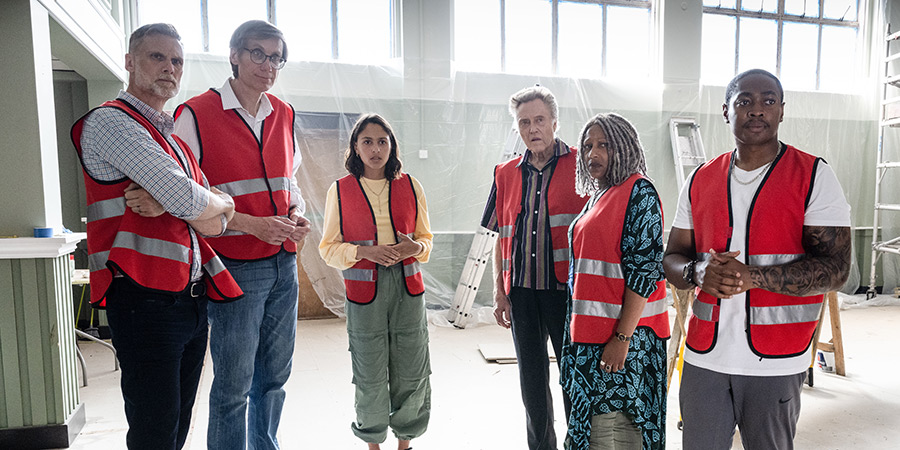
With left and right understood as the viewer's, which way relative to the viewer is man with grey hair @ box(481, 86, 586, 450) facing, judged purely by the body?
facing the viewer

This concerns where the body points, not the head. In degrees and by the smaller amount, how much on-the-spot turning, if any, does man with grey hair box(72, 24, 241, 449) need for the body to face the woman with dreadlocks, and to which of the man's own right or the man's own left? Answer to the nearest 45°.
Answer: approximately 45° to the man's own left

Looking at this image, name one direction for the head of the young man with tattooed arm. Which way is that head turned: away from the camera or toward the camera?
toward the camera

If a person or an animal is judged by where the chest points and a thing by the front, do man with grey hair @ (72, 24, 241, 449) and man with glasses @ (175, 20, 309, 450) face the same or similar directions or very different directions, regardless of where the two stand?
same or similar directions

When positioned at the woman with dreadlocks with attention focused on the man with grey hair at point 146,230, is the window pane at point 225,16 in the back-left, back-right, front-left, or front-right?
front-right

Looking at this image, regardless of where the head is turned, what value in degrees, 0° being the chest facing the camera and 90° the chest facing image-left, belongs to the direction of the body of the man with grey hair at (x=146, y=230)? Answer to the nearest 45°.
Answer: approximately 315°

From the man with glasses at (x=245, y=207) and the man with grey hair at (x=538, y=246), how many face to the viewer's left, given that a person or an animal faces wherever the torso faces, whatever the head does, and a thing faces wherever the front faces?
0

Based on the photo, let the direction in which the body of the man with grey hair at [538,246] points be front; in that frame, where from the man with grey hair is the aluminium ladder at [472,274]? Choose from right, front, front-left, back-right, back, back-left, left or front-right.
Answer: back

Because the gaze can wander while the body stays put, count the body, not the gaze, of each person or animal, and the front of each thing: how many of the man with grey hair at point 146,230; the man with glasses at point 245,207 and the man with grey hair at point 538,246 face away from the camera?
0

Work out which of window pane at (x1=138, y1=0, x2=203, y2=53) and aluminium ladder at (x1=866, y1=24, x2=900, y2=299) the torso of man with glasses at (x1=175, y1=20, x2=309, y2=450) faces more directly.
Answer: the aluminium ladder

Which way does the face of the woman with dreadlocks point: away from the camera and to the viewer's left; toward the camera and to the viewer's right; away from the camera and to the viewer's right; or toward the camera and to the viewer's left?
toward the camera and to the viewer's left

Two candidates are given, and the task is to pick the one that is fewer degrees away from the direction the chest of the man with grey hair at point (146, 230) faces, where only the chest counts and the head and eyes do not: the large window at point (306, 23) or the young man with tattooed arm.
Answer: the young man with tattooed arm

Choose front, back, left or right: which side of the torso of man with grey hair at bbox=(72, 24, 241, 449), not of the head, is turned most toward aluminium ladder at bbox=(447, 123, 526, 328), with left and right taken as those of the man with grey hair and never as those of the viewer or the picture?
left

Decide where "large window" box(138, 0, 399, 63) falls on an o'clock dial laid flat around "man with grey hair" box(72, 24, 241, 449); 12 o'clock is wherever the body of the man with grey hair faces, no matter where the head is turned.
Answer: The large window is roughly at 8 o'clock from the man with grey hair.
